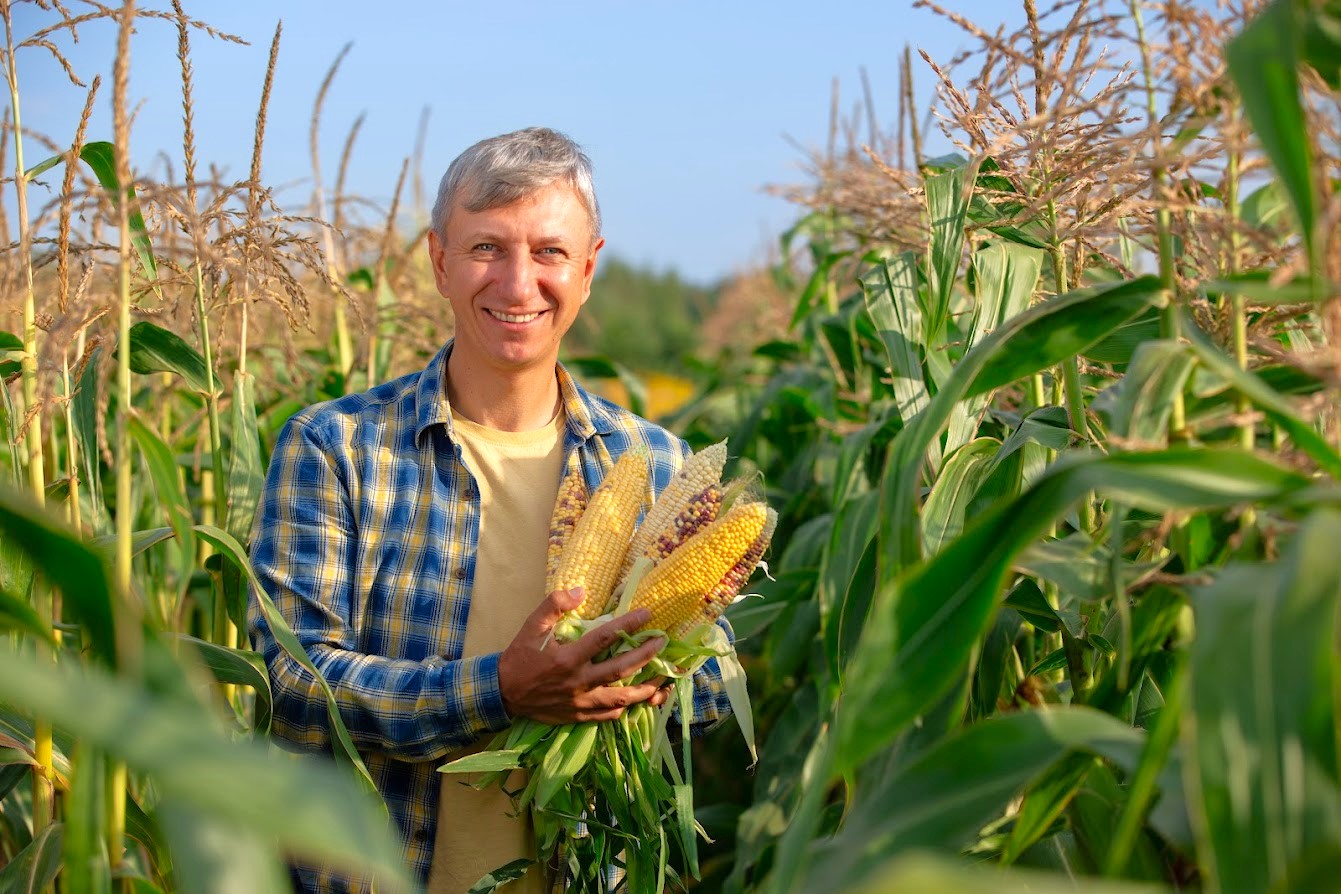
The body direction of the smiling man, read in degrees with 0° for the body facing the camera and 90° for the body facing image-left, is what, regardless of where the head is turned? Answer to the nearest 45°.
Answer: approximately 0°
